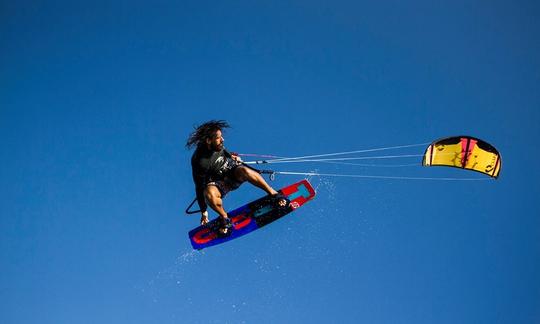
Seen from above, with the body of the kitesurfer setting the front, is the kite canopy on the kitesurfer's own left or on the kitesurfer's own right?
on the kitesurfer's own left

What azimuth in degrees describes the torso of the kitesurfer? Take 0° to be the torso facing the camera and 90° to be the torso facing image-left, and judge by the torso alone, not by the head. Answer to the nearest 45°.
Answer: approximately 315°
